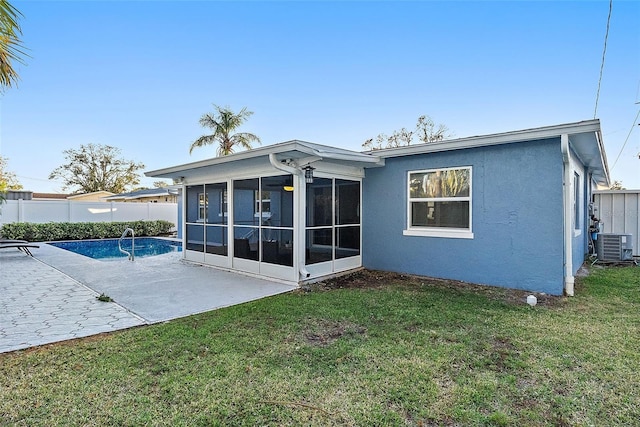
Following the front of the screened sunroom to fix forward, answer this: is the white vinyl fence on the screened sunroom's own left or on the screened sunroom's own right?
on the screened sunroom's own right

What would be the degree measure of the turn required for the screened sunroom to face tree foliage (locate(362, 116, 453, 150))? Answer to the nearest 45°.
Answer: approximately 180°

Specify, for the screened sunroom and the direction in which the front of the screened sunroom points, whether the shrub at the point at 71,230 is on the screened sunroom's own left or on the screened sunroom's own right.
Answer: on the screened sunroom's own right

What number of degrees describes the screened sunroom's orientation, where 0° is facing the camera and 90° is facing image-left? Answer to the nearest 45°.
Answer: approximately 45°

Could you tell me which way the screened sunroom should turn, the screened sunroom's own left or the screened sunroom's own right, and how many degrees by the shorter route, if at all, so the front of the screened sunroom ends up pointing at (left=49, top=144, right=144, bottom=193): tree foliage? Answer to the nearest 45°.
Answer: approximately 90° to the screened sunroom's own right

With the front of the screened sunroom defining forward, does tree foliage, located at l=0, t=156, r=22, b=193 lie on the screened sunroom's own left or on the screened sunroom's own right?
on the screened sunroom's own right

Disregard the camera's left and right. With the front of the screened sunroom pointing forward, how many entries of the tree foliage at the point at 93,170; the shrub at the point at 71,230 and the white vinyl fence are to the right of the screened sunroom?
3

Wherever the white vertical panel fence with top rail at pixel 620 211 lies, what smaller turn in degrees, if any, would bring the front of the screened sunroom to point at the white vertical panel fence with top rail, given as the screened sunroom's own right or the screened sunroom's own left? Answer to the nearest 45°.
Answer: approximately 135° to the screened sunroom's own left

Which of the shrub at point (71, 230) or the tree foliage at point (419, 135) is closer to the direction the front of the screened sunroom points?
the shrub
